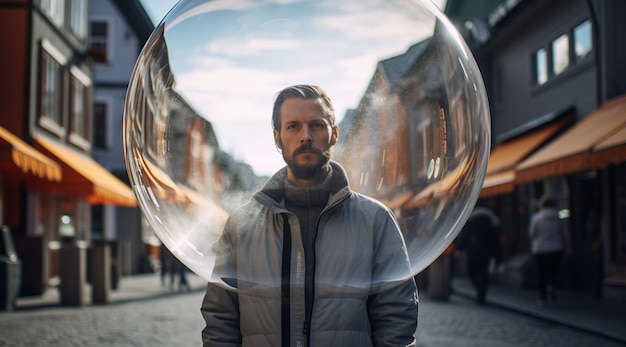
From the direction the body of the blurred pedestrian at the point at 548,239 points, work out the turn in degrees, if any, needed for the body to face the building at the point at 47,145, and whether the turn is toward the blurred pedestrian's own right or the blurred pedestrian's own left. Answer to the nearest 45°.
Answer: approximately 90° to the blurred pedestrian's own left

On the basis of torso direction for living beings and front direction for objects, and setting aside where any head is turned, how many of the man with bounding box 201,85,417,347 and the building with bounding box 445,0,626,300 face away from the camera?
0

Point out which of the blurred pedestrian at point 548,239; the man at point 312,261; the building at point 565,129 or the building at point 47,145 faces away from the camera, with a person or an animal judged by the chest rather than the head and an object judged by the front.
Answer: the blurred pedestrian

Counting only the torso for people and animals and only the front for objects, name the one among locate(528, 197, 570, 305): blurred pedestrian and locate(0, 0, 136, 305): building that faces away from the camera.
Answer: the blurred pedestrian

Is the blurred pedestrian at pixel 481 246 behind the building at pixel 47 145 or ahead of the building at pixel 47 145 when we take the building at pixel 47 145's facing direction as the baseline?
ahead

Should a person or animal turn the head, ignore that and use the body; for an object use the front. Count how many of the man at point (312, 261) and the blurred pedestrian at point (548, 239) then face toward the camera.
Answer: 1

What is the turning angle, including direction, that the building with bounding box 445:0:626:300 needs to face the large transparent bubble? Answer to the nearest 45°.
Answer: approximately 45° to its left

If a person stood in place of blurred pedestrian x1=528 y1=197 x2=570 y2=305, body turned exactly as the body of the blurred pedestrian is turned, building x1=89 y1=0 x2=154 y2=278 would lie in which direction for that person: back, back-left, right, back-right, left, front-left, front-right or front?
front-left

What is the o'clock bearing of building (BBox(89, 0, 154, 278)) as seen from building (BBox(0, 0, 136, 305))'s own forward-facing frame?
building (BBox(89, 0, 154, 278)) is roughly at 8 o'clock from building (BBox(0, 0, 136, 305)).

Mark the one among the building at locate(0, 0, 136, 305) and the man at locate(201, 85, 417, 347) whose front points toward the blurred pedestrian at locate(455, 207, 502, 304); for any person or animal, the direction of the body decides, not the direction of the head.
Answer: the building

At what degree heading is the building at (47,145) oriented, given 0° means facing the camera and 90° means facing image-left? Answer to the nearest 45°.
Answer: approximately 315°

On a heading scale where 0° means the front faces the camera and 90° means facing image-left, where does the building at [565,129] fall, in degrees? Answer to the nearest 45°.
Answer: approximately 45°
